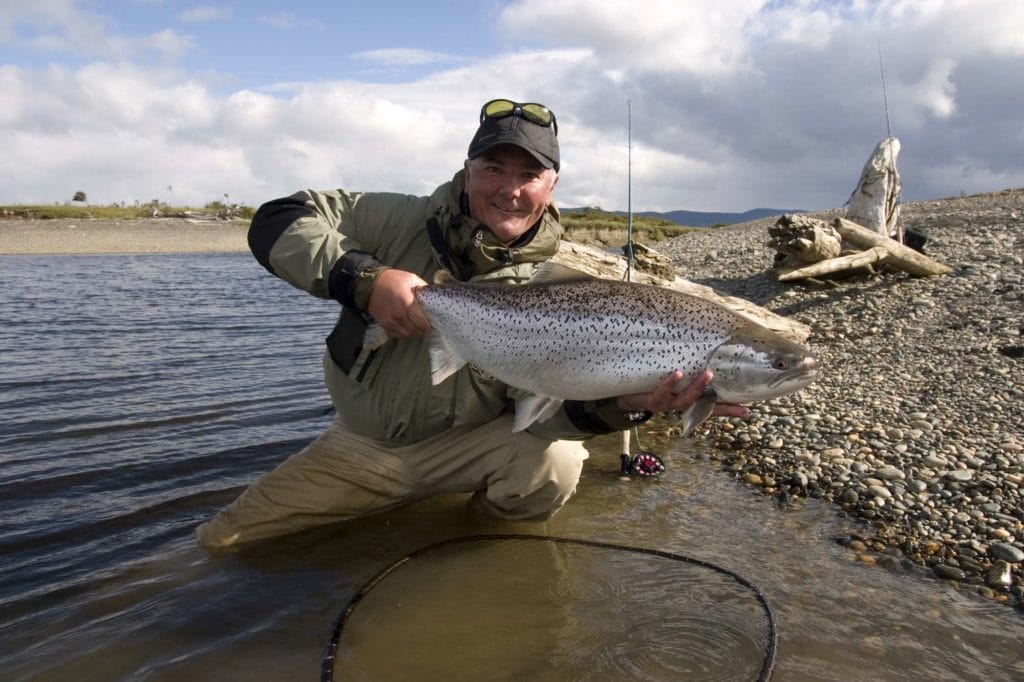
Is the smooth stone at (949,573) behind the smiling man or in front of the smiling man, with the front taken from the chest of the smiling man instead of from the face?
in front

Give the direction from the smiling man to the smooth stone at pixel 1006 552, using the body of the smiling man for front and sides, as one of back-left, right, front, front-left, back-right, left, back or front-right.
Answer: front-left

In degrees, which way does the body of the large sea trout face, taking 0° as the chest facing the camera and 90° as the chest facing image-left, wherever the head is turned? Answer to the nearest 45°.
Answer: approximately 270°

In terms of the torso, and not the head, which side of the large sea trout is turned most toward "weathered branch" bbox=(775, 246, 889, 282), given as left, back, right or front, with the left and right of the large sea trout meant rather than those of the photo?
left

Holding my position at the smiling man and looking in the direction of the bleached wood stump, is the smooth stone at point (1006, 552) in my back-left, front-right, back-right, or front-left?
front-right

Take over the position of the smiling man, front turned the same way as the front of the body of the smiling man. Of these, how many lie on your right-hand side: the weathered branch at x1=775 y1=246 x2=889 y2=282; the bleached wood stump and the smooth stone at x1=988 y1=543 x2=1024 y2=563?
0

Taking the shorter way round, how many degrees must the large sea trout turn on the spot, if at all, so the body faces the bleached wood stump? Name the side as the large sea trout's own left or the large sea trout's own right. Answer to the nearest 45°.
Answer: approximately 90° to the large sea trout's own left

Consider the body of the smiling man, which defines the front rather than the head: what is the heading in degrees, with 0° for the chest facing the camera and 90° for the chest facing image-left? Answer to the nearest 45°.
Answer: approximately 315°

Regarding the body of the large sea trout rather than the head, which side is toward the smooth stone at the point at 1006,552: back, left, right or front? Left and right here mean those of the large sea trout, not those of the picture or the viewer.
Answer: front

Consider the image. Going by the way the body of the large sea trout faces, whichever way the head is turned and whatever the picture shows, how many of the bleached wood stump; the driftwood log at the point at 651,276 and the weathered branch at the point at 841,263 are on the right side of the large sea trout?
0

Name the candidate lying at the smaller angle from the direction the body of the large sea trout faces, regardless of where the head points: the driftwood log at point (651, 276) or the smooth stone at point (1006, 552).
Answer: the smooth stone

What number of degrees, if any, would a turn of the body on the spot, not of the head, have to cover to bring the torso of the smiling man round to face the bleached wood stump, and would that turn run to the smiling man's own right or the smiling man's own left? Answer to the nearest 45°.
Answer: approximately 90° to the smiling man's own left

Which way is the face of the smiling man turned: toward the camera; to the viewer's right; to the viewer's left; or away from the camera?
toward the camera

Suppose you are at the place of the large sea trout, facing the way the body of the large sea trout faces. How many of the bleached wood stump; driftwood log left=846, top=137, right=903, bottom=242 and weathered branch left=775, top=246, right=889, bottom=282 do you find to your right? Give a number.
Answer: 0
